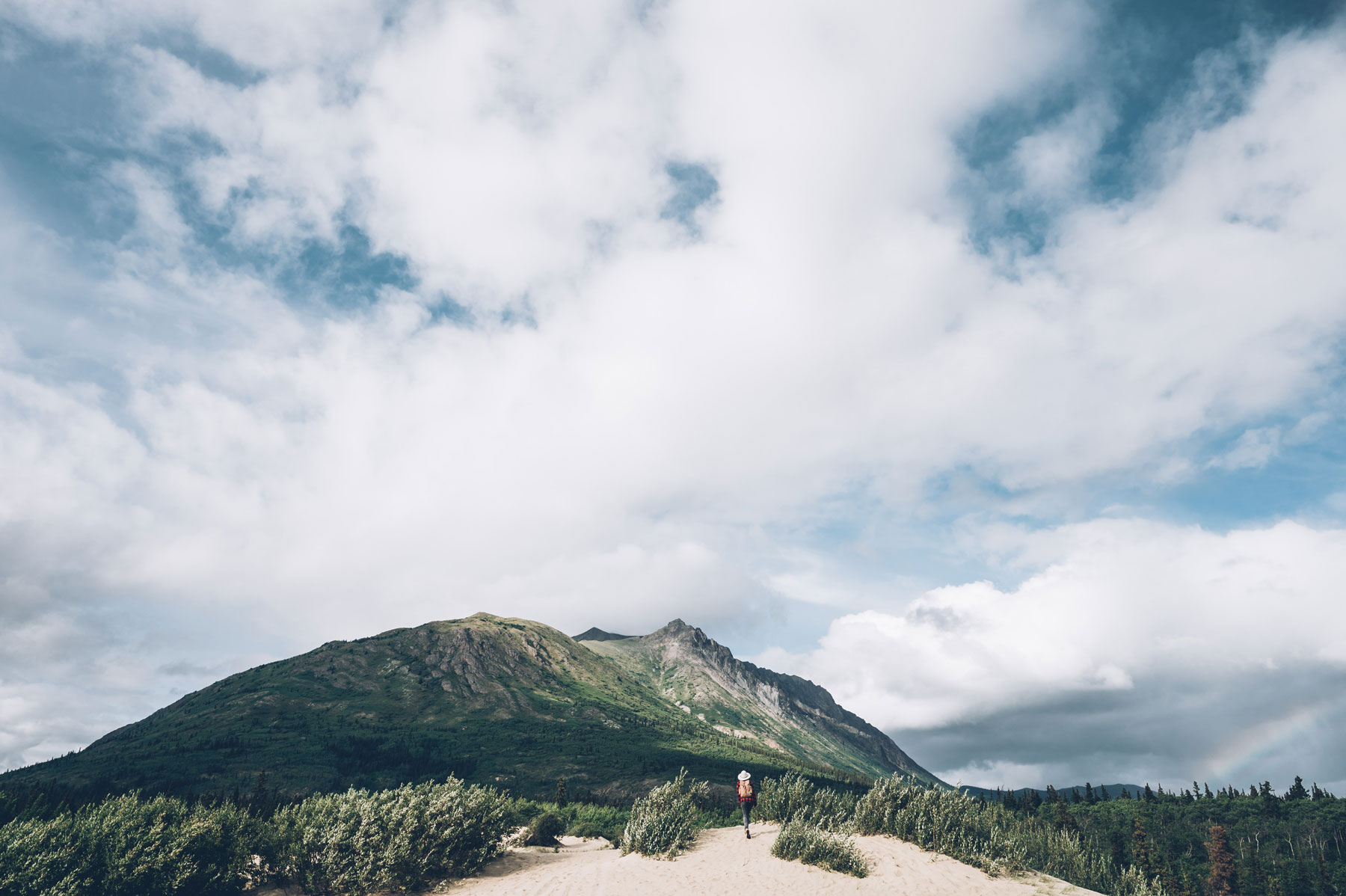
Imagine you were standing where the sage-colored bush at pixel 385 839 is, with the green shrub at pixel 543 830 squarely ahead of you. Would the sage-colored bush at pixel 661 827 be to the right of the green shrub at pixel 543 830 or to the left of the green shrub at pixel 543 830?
right

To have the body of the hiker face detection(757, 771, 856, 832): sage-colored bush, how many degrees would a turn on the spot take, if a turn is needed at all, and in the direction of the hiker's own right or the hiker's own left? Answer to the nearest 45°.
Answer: approximately 45° to the hiker's own right

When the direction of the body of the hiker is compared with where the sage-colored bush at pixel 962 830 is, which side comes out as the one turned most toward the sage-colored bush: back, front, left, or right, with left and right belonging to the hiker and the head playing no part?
right

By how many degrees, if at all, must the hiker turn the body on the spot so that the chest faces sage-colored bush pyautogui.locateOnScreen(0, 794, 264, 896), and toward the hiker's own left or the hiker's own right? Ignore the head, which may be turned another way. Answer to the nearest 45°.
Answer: approximately 135° to the hiker's own left

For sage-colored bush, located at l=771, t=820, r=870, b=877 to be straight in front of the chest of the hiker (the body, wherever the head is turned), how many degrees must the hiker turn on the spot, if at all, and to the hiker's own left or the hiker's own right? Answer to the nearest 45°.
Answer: approximately 135° to the hiker's own right

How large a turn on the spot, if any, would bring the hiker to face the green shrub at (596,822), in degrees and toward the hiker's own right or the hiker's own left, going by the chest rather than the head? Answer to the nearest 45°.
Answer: approximately 45° to the hiker's own left

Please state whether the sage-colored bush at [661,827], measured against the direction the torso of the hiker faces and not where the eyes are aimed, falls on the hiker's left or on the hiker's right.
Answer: on the hiker's left

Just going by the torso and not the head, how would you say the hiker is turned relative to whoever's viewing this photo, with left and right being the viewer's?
facing away from the viewer
